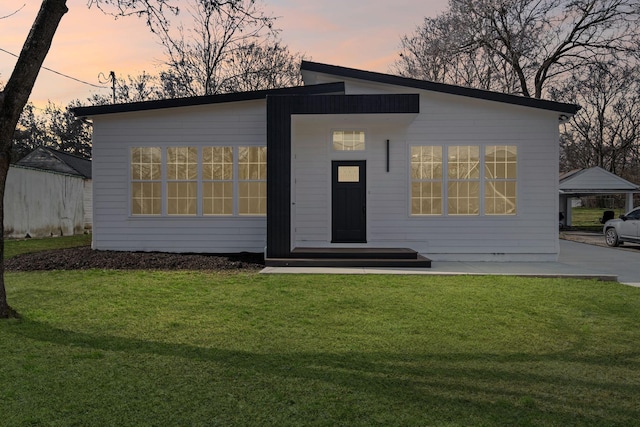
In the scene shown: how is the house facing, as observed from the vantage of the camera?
facing the viewer

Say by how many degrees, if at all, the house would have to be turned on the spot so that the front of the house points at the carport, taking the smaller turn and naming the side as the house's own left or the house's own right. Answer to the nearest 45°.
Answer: approximately 135° to the house's own left

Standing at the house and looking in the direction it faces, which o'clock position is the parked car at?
The parked car is roughly at 8 o'clock from the house.

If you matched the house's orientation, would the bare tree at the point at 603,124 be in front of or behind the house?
behind

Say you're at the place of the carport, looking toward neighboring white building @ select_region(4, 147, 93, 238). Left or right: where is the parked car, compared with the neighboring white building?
left

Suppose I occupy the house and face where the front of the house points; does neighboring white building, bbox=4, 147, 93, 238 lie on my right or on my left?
on my right

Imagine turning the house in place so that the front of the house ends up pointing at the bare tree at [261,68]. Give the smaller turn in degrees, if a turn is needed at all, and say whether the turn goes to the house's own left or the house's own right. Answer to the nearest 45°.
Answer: approximately 180°
